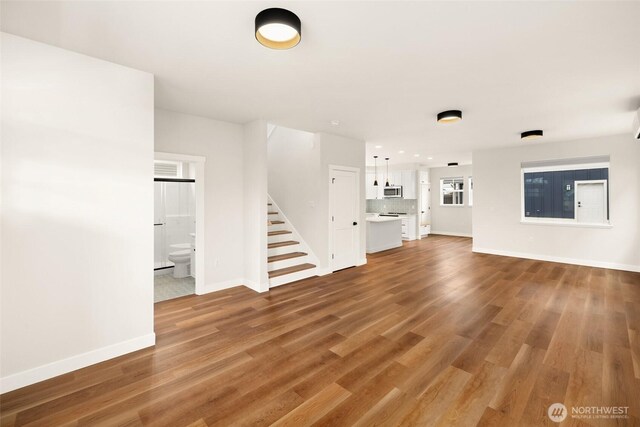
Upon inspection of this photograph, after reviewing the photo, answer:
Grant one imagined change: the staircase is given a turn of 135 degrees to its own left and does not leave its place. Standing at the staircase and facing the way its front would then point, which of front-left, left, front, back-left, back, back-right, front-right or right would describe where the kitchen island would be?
front-right

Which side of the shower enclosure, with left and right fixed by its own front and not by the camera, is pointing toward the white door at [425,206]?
left

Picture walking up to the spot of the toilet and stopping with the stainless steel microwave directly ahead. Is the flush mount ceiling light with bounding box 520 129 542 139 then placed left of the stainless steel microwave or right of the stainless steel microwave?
right

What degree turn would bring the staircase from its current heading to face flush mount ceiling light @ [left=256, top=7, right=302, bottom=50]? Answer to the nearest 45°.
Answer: approximately 45° to its right

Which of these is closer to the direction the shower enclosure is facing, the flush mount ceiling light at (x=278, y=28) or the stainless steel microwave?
the flush mount ceiling light

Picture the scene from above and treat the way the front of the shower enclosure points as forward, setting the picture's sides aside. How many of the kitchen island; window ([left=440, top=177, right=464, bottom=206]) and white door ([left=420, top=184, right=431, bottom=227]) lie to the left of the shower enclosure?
3

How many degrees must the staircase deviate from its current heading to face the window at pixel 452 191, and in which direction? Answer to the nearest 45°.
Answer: approximately 90° to its left

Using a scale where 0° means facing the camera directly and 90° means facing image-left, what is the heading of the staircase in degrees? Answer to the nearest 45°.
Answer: approximately 315°

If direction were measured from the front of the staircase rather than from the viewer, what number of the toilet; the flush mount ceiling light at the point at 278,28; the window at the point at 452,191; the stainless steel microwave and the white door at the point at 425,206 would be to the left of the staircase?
3

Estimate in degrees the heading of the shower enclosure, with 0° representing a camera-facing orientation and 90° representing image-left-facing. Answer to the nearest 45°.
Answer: approximately 0°

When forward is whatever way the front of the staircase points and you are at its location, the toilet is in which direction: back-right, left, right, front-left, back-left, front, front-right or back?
back-right

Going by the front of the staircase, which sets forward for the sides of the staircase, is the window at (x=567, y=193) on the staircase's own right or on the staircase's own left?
on the staircase's own left
